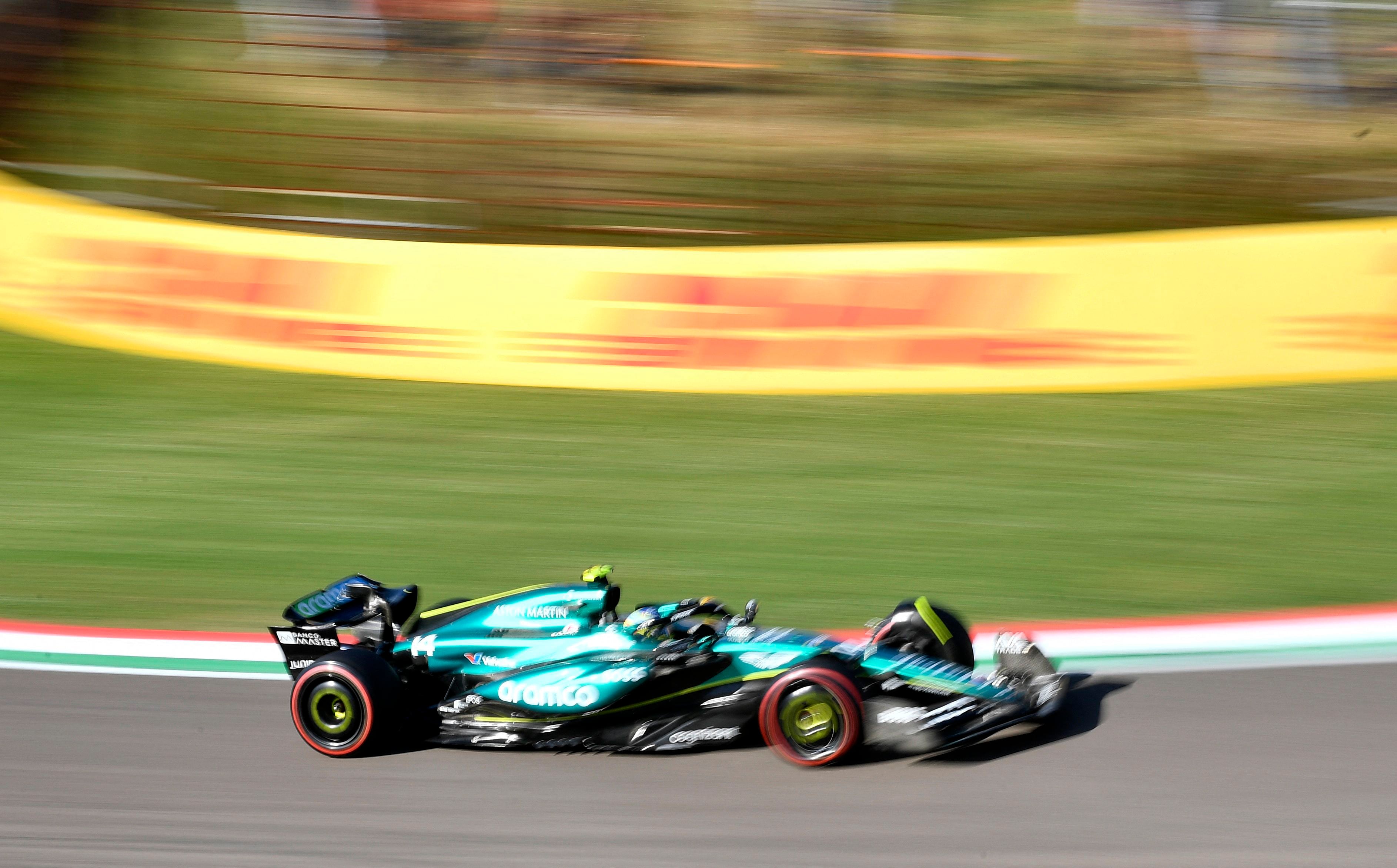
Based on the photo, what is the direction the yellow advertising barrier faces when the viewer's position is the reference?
facing the viewer

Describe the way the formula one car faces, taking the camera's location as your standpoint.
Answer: facing the viewer and to the right of the viewer

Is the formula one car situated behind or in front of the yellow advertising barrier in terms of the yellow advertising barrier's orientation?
in front

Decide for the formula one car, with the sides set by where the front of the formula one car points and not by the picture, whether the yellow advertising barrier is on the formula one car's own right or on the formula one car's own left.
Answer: on the formula one car's own left

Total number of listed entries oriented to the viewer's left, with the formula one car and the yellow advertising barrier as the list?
0
